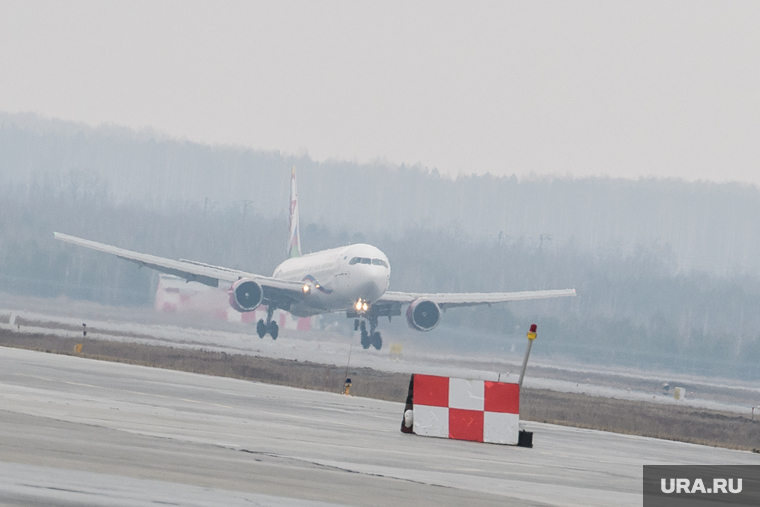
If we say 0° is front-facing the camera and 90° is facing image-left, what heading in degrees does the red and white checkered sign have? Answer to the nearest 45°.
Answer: approximately 0°
